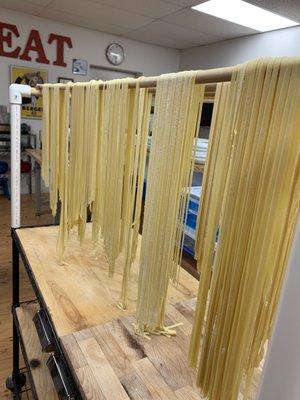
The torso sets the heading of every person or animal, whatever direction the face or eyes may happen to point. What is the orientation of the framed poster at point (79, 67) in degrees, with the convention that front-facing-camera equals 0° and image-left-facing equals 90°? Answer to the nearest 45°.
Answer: approximately 0°

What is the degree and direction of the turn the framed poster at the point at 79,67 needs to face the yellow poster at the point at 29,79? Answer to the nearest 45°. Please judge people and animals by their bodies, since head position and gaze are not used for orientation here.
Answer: approximately 90° to its right

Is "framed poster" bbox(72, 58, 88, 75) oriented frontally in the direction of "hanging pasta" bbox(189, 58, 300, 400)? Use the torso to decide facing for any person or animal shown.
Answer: yes

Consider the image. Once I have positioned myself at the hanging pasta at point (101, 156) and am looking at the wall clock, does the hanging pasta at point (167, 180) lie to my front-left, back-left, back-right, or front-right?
back-right

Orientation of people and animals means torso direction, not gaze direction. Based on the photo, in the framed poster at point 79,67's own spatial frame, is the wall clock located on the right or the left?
on its left

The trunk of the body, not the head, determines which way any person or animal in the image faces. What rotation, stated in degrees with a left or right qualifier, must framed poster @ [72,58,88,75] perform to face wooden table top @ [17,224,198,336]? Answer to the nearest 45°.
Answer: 0° — it already faces it

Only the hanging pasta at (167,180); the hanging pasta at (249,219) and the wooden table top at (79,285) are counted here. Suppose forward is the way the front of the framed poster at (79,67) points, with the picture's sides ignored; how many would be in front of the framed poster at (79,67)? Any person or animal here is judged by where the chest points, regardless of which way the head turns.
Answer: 3

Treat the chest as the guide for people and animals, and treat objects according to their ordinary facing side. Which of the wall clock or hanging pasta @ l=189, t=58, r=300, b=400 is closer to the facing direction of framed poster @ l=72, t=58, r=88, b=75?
the hanging pasta

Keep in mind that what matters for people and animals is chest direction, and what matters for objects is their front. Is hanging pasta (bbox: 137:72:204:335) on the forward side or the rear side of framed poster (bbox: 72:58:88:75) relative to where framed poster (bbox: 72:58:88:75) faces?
on the forward side

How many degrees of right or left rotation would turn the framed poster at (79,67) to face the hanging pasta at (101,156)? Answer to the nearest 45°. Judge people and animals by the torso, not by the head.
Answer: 0° — it already faces it
